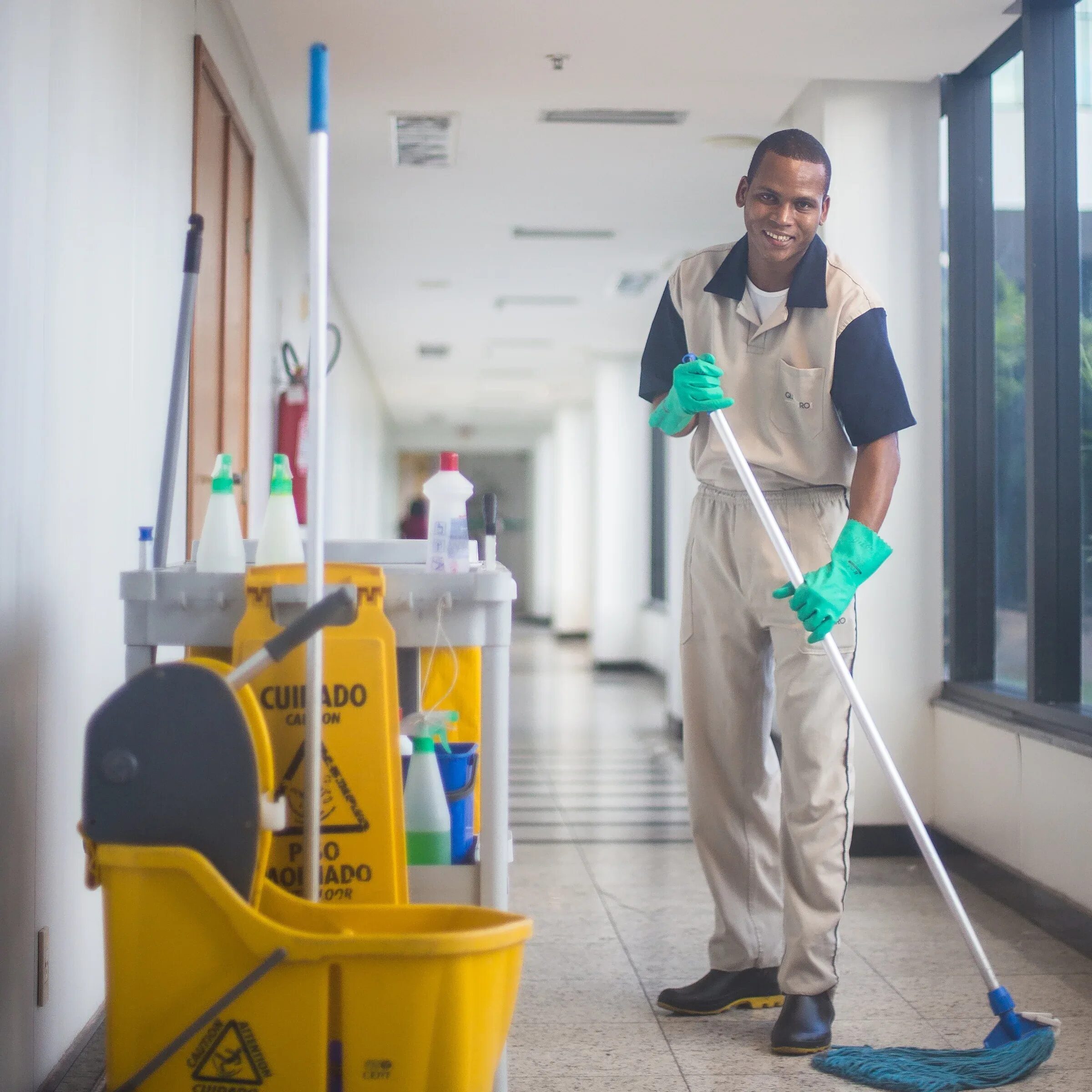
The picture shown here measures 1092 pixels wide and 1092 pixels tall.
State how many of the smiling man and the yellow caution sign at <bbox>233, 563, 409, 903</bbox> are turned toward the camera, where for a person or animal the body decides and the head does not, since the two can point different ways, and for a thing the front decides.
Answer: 2

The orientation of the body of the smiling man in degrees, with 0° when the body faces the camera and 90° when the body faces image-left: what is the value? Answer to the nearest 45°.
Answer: approximately 0°

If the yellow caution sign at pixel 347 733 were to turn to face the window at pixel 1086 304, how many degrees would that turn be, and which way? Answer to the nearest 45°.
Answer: approximately 135° to its left

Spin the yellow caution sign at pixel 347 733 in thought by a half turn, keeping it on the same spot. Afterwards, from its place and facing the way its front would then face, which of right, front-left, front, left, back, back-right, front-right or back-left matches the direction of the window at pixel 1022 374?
front-right

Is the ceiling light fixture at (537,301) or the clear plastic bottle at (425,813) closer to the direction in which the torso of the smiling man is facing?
the clear plastic bottle

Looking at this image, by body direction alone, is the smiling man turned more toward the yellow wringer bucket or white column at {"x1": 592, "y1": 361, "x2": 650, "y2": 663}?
the yellow wringer bucket
